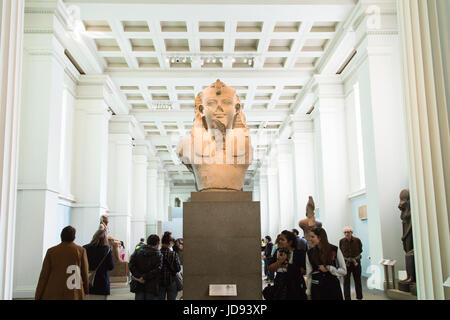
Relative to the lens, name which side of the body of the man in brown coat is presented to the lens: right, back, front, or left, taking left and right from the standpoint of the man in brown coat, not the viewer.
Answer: back

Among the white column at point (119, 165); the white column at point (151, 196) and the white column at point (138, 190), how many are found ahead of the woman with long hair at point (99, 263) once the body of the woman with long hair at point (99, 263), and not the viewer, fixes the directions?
3

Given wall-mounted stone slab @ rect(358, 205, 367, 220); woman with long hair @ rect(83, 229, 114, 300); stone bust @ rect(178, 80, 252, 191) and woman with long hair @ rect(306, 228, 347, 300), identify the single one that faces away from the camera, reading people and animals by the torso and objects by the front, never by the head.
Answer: woman with long hair @ rect(83, 229, 114, 300)

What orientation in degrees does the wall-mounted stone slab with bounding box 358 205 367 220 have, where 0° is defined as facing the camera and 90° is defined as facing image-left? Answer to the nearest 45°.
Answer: approximately 45°

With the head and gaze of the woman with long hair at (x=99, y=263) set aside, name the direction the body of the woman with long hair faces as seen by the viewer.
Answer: away from the camera

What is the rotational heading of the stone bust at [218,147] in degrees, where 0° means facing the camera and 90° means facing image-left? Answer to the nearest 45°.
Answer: approximately 0°

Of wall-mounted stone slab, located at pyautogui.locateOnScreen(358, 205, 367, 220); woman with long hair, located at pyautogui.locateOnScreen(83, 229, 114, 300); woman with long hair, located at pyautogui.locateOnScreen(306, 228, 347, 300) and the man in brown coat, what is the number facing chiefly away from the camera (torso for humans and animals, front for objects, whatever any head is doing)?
2

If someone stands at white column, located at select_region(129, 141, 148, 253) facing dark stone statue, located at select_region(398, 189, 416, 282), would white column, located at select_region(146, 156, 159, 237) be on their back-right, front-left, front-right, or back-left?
back-left

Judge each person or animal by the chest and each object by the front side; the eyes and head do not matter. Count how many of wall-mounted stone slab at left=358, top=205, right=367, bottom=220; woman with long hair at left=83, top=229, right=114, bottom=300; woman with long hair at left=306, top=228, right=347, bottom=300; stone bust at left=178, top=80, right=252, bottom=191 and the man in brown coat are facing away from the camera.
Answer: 2

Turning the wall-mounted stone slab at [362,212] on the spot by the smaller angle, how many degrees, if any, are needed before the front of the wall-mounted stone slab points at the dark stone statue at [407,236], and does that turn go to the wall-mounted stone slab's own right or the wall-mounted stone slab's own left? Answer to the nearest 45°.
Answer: approximately 45° to the wall-mounted stone slab's own left

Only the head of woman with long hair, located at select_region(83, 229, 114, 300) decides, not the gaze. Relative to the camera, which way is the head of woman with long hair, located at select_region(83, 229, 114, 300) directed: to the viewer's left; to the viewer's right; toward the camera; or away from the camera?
away from the camera

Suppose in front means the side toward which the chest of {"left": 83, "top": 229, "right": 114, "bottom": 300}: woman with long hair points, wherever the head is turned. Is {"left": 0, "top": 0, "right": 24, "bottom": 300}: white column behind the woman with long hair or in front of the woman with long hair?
behind

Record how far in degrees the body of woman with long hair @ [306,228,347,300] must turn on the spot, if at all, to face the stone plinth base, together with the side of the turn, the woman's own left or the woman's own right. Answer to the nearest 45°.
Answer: approximately 45° to the woman's own right
